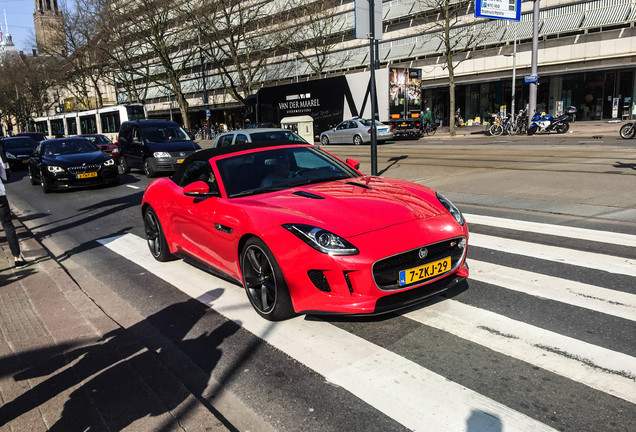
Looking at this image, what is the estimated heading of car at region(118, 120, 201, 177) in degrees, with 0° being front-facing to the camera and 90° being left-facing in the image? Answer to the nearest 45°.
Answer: approximately 315°

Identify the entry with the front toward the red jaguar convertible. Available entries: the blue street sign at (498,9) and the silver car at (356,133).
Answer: the blue street sign

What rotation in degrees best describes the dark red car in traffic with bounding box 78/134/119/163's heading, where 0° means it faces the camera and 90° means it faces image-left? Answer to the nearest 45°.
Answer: approximately 315°

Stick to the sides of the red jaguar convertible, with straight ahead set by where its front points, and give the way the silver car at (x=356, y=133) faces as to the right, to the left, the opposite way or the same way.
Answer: the opposite way

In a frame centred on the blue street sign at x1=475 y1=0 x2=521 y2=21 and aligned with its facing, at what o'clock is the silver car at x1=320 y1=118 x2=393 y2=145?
The silver car is roughly at 3 o'clock from the blue street sign.

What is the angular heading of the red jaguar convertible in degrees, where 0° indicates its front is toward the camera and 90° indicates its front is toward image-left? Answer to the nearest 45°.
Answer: approximately 315°
